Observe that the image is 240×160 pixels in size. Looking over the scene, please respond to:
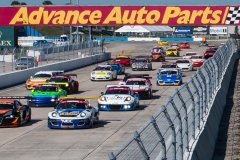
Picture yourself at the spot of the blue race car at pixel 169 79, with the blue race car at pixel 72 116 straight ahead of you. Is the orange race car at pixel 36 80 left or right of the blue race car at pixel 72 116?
right

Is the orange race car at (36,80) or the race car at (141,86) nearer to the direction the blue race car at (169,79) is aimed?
the race car

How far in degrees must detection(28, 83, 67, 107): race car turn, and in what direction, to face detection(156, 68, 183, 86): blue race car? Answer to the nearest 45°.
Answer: approximately 180°

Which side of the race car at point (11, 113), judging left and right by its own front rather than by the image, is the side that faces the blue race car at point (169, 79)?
back

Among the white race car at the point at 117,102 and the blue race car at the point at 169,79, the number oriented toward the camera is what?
2

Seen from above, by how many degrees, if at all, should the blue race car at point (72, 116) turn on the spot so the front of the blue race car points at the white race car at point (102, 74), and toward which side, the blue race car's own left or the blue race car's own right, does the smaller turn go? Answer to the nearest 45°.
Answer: approximately 135° to the blue race car's own right

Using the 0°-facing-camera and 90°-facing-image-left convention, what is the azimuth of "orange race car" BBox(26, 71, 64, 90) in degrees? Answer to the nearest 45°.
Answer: approximately 45°

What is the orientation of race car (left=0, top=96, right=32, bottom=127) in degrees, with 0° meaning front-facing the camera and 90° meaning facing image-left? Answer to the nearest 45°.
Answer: approximately 45°
